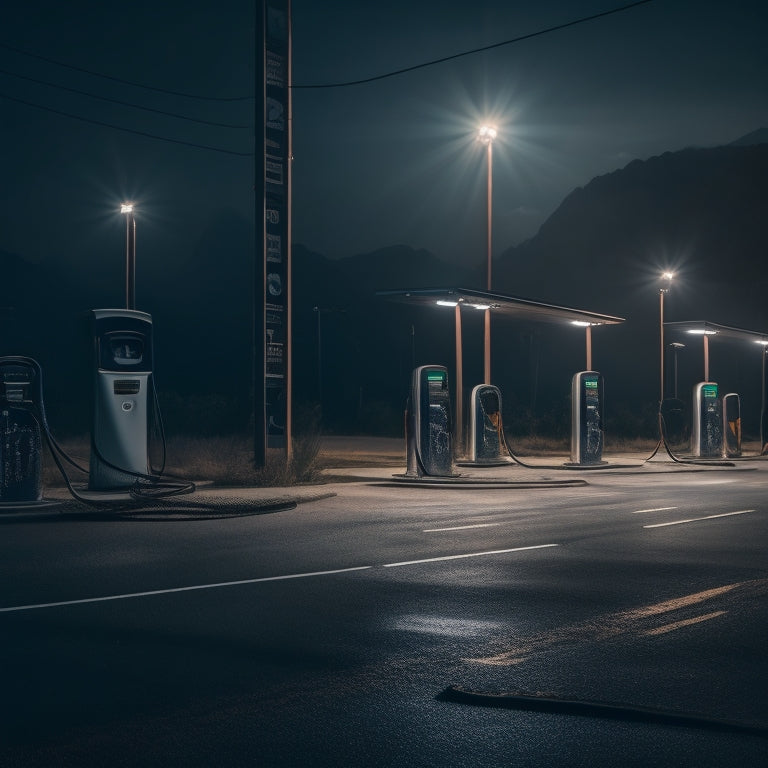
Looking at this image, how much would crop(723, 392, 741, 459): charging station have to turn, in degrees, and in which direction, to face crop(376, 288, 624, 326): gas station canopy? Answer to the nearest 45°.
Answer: approximately 45° to its right

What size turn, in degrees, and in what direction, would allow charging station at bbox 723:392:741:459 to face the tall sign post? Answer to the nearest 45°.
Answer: approximately 45° to its right

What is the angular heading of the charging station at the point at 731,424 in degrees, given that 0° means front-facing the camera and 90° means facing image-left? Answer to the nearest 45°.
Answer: approximately 0°
